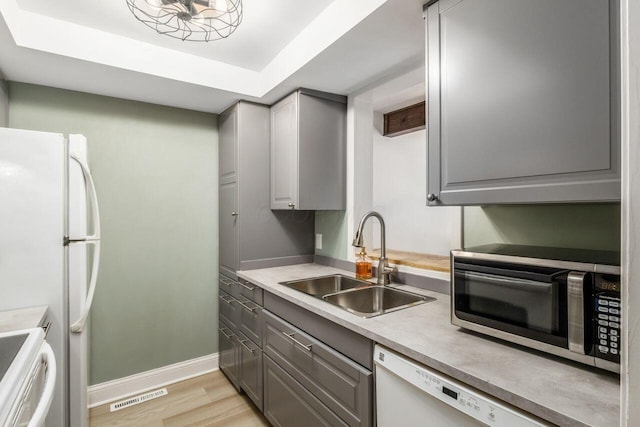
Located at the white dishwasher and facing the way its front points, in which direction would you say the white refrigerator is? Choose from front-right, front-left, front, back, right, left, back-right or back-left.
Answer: front-right

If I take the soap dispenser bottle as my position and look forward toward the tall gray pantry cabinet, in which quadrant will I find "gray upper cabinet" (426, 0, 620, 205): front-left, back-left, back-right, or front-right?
back-left

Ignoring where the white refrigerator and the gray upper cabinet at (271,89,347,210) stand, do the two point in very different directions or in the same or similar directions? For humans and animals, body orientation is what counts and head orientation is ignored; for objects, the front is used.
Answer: very different directions

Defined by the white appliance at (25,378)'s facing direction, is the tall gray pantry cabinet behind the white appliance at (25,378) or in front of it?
in front

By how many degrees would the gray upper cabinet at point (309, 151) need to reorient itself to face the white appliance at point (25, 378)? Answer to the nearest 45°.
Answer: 0° — it already faces it

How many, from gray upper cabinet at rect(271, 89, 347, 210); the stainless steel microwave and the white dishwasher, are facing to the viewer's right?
0

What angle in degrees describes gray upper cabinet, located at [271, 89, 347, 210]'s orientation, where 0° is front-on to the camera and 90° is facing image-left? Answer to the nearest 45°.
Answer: approximately 45°

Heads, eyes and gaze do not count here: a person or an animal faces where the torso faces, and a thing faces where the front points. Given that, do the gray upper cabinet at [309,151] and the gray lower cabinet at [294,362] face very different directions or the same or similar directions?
same or similar directions

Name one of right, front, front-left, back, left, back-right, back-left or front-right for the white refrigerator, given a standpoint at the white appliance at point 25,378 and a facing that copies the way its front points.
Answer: left

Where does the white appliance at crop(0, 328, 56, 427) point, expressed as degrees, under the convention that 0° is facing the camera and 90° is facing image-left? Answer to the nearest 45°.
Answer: approximately 270°
